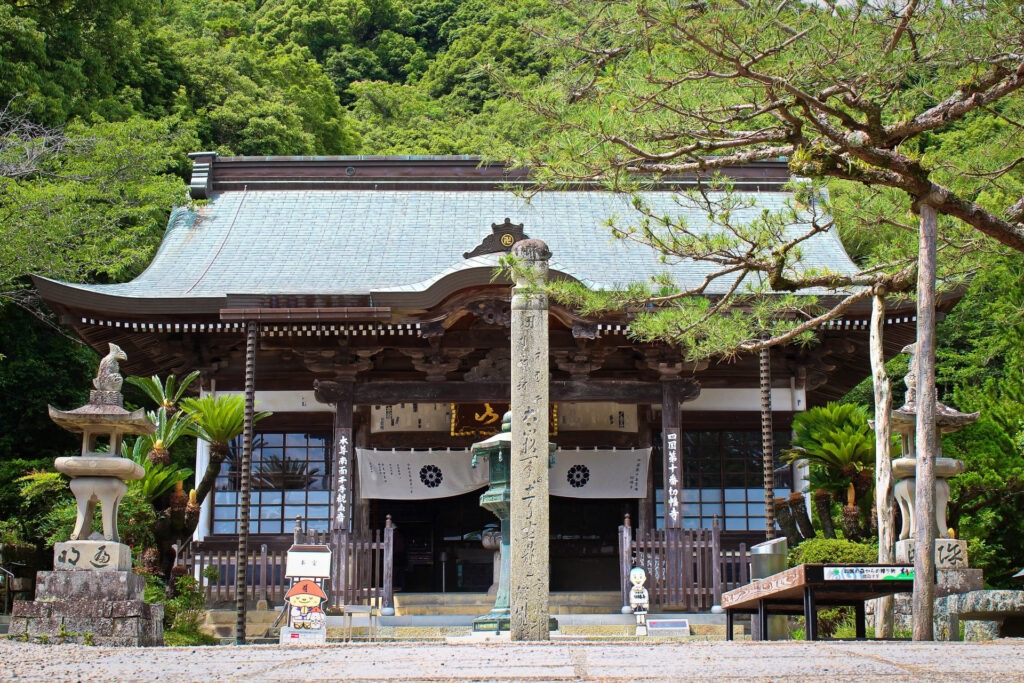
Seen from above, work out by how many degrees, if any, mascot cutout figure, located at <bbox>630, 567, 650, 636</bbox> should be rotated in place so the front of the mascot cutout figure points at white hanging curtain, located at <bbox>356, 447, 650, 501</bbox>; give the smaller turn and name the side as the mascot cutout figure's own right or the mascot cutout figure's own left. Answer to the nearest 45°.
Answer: approximately 135° to the mascot cutout figure's own right

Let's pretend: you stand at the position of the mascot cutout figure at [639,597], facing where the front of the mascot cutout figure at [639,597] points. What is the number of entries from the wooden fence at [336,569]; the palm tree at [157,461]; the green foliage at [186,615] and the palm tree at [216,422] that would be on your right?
4

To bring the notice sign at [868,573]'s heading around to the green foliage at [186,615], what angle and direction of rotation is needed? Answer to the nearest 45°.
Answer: approximately 135° to its right

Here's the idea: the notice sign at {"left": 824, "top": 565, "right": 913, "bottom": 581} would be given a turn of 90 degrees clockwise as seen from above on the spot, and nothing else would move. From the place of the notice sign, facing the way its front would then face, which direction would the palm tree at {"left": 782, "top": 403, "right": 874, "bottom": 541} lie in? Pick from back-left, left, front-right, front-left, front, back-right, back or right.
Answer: right

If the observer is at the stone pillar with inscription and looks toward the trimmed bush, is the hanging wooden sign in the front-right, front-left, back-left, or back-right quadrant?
front-left

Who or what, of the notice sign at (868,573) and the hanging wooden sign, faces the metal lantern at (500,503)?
the hanging wooden sign

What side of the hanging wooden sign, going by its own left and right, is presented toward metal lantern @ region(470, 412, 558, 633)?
front

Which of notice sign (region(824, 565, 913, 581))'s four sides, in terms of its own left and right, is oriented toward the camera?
front

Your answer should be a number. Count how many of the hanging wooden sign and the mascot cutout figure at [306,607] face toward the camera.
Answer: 2

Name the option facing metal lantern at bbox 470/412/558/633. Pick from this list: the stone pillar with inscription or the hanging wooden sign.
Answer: the hanging wooden sign

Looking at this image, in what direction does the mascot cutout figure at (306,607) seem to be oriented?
toward the camera

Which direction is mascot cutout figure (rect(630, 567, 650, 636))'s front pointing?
toward the camera
